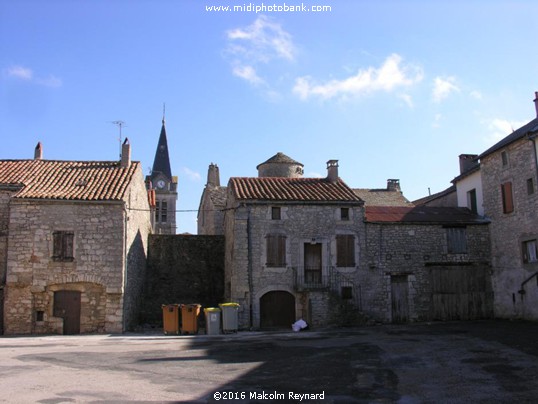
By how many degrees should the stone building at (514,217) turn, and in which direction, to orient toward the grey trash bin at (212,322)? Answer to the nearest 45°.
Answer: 0° — it already faces it

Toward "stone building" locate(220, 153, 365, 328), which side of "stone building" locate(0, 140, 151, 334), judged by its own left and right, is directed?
left

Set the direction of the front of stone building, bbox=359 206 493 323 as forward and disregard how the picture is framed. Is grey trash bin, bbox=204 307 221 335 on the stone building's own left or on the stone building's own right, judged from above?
on the stone building's own right

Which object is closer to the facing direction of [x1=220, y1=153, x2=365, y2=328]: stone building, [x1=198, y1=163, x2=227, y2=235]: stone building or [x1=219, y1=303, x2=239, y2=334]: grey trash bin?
the grey trash bin

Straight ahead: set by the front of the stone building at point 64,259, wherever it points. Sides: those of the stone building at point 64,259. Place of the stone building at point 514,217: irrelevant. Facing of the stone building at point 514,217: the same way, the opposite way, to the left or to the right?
to the right

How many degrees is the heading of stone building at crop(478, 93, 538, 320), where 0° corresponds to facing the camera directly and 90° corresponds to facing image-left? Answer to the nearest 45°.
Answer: approximately 45°

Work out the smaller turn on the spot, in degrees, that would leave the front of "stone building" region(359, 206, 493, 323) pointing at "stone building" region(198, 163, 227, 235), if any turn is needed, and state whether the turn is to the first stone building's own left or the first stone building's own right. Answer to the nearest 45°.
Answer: approximately 135° to the first stone building's own right

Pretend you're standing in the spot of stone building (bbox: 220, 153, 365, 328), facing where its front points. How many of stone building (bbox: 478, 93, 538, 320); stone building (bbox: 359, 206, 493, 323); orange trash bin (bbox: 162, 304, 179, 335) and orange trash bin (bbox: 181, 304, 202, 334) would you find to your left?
2

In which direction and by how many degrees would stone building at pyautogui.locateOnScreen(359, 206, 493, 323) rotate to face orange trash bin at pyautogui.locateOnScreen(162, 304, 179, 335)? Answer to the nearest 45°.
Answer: approximately 45° to its right

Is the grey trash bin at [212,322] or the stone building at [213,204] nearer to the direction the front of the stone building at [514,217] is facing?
the grey trash bin

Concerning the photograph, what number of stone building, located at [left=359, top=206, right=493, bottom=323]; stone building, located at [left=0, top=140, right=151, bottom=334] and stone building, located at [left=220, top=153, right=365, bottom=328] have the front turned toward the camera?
3

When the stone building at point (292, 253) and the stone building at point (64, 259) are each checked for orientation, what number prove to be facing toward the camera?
2
